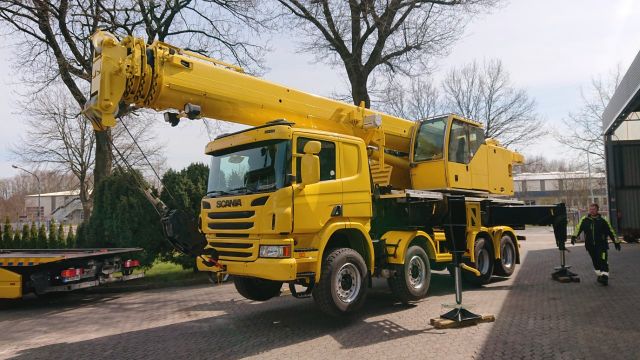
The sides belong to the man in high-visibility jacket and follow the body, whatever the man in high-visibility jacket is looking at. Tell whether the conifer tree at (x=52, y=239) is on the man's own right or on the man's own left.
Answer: on the man's own right

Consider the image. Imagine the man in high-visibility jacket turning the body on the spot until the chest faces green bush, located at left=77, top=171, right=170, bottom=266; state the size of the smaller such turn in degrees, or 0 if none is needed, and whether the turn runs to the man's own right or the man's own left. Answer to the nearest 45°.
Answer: approximately 90° to the man's own right

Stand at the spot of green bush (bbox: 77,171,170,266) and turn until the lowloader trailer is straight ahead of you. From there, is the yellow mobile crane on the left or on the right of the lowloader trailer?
left

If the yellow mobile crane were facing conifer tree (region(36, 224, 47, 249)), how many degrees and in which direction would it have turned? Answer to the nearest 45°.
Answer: approximately 90° to its right

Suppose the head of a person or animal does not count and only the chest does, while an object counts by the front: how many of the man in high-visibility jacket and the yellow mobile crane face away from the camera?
0

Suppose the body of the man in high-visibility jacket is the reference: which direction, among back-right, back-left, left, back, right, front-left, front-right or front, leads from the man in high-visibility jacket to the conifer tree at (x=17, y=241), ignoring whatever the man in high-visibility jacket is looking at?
right

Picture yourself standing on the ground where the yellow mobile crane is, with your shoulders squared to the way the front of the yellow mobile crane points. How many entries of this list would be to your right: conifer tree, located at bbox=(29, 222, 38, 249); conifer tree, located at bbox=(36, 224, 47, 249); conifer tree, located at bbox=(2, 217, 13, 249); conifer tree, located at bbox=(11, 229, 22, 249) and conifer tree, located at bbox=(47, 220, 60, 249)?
5

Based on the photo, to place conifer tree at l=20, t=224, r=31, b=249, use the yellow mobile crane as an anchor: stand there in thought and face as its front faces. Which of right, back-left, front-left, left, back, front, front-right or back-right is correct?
right

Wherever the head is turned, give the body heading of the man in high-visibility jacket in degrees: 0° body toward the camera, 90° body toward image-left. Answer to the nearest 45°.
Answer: approximately 0°
